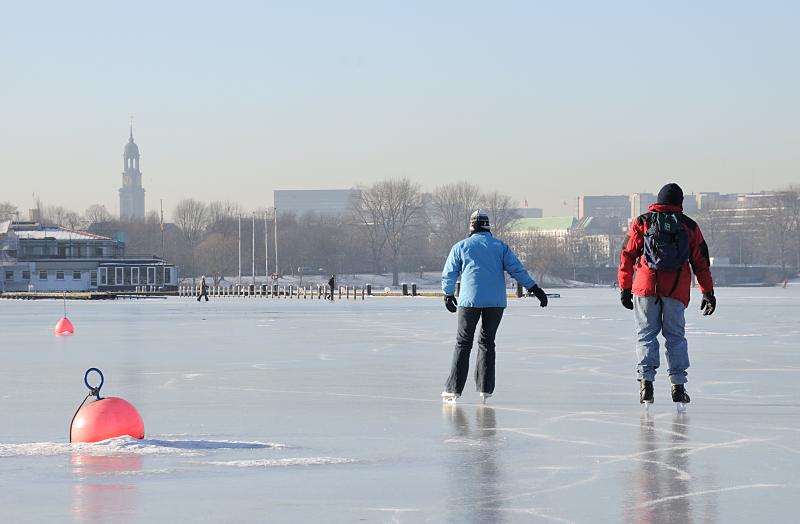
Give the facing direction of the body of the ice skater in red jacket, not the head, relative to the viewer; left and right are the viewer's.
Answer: facing away from the viewer

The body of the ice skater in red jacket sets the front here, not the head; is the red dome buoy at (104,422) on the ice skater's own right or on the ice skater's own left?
on the ice skater's own left

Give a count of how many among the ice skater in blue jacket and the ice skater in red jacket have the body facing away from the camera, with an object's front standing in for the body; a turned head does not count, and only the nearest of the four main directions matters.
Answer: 2

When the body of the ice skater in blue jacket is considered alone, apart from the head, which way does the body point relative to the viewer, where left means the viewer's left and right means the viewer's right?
facing away from the viewer

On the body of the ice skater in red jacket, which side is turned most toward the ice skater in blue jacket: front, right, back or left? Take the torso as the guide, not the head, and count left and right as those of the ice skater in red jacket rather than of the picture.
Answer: left

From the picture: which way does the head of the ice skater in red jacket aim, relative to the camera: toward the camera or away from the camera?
away from the camera

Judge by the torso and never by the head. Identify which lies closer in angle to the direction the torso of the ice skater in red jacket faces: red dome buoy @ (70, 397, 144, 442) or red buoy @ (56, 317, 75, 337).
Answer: the red buoy

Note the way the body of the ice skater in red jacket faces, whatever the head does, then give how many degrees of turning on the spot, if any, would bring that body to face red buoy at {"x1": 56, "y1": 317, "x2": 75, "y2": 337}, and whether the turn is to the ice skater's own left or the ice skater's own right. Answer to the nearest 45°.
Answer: approximately 45° to the ice skater's own left

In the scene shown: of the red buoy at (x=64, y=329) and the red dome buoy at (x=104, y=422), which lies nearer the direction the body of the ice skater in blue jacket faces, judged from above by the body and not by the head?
the red buoy

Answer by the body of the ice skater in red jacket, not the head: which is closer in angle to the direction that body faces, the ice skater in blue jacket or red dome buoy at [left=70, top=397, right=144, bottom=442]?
the ice skater in blue jacket
